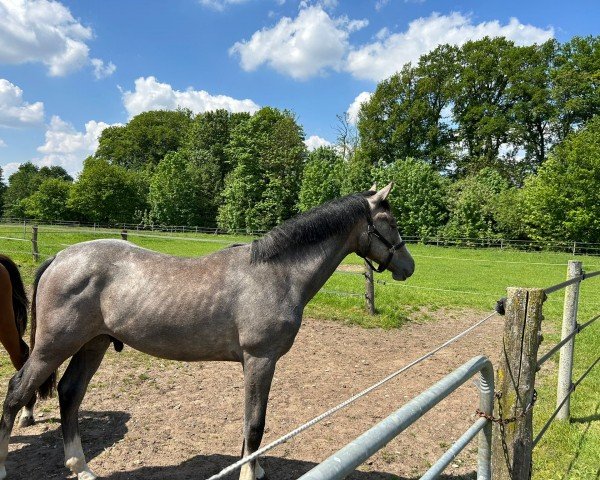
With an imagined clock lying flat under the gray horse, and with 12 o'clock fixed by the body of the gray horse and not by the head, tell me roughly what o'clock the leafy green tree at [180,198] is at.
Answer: The leafy green tree is roughly at 9 o'clock from the gray horse.

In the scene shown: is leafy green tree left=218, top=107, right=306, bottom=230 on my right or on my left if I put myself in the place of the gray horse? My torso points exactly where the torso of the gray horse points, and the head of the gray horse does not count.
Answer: on my left

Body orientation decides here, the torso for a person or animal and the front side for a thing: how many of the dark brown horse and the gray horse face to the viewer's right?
1

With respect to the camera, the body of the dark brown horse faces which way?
to the viewer's left

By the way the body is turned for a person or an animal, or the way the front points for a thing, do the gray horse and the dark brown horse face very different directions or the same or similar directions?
very different directions

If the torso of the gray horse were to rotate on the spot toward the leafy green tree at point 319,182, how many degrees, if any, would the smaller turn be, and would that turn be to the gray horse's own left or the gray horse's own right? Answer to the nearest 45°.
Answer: approximately 90° to the gray horse's own left

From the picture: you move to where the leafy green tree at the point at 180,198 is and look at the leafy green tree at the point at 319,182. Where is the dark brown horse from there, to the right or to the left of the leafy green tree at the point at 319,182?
right

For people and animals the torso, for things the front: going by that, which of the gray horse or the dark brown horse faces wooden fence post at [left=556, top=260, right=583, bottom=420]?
the gray horse

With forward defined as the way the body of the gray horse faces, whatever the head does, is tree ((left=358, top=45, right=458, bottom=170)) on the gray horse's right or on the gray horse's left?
on the gray horse's left

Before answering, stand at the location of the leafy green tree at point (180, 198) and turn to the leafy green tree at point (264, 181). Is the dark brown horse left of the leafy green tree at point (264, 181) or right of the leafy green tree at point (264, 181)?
right

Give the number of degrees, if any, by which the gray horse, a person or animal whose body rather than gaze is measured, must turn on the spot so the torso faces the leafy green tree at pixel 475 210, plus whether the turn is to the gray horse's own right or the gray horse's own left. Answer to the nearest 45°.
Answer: approximately 45° to the gray horse's own left

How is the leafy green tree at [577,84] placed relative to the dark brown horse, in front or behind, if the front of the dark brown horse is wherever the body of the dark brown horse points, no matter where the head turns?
behind

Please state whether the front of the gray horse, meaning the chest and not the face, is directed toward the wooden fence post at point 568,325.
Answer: yes

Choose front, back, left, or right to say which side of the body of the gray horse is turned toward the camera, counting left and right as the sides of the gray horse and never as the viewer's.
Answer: right

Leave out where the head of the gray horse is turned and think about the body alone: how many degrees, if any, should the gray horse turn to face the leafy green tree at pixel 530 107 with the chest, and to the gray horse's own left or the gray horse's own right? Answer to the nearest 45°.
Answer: approximately 45° to the gray horse's own left

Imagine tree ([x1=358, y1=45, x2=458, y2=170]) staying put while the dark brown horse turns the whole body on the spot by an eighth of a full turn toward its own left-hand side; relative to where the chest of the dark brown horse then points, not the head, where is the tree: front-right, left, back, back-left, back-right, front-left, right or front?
back
